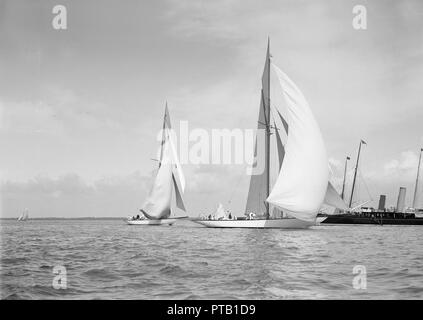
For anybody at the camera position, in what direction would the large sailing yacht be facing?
facing to the right of the viewer
